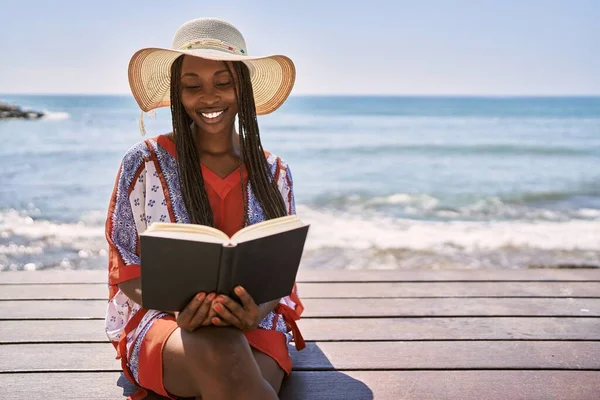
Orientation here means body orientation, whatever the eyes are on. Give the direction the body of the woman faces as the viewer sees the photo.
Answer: toward the camera

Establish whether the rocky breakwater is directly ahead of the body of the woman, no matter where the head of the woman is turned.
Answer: no

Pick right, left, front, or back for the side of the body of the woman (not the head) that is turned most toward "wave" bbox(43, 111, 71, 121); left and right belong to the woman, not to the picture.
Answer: back

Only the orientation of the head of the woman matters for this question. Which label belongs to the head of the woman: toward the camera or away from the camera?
toward the camera
